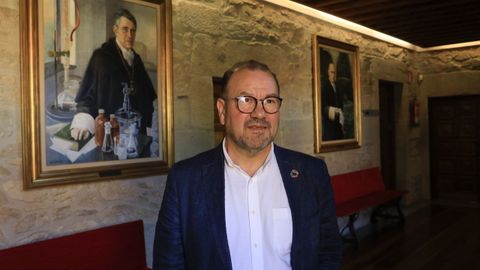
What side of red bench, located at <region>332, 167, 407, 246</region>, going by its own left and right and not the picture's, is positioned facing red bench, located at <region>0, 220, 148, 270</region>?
right

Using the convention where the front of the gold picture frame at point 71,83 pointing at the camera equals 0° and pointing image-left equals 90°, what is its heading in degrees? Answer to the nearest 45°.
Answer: approximately 315°

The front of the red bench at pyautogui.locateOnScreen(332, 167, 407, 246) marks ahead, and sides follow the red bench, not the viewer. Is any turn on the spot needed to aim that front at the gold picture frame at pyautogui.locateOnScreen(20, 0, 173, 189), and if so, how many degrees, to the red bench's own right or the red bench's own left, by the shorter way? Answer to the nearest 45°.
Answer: approximately 90° to the red bench's own right

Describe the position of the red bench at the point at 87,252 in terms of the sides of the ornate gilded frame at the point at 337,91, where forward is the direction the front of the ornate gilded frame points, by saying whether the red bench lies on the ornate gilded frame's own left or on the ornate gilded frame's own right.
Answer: on the ornate gilded frame's own right

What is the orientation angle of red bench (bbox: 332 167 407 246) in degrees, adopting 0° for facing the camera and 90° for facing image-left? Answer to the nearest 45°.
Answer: approximately 315°

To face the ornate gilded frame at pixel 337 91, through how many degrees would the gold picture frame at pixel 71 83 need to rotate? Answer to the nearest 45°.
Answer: approximately 90° to its left

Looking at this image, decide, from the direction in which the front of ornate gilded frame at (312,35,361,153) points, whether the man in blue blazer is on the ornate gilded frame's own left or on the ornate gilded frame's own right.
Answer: on the ornate gilded frame's own right

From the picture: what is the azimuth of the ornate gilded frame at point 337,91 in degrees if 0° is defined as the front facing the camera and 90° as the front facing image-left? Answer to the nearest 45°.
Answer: approximately 315°
